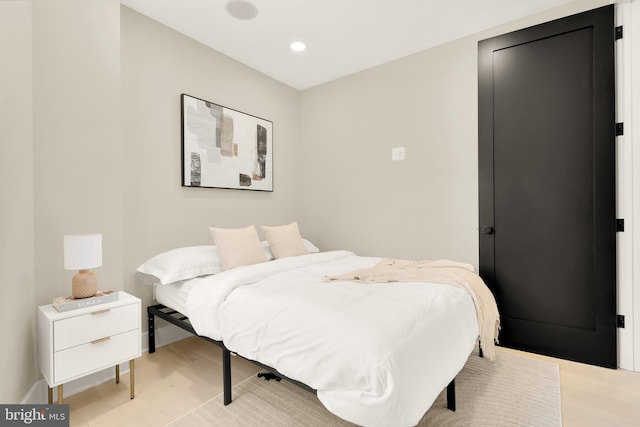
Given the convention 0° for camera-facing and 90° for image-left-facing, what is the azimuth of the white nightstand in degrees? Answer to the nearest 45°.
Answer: approximately 315°

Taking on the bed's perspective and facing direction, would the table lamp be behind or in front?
behind

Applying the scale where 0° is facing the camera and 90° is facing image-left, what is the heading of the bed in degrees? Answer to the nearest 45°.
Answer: approximately 315°

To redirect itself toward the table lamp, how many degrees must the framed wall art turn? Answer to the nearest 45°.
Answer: approximately 90° to its right

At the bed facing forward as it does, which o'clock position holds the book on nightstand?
The book on nightstand is roughly at 5 o'clock from the bed.
